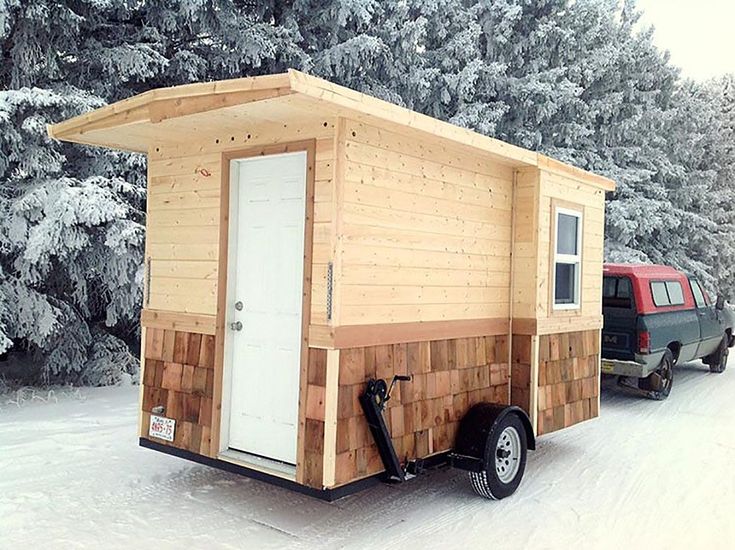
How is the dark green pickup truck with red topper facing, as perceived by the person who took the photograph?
facing away from the viewer and to the right of the viewer

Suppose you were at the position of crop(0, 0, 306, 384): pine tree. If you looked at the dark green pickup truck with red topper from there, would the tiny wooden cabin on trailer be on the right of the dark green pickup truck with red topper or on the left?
right

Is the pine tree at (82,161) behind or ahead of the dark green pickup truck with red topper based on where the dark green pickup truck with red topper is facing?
behind

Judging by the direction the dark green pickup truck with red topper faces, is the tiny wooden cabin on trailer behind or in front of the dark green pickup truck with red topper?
behind
